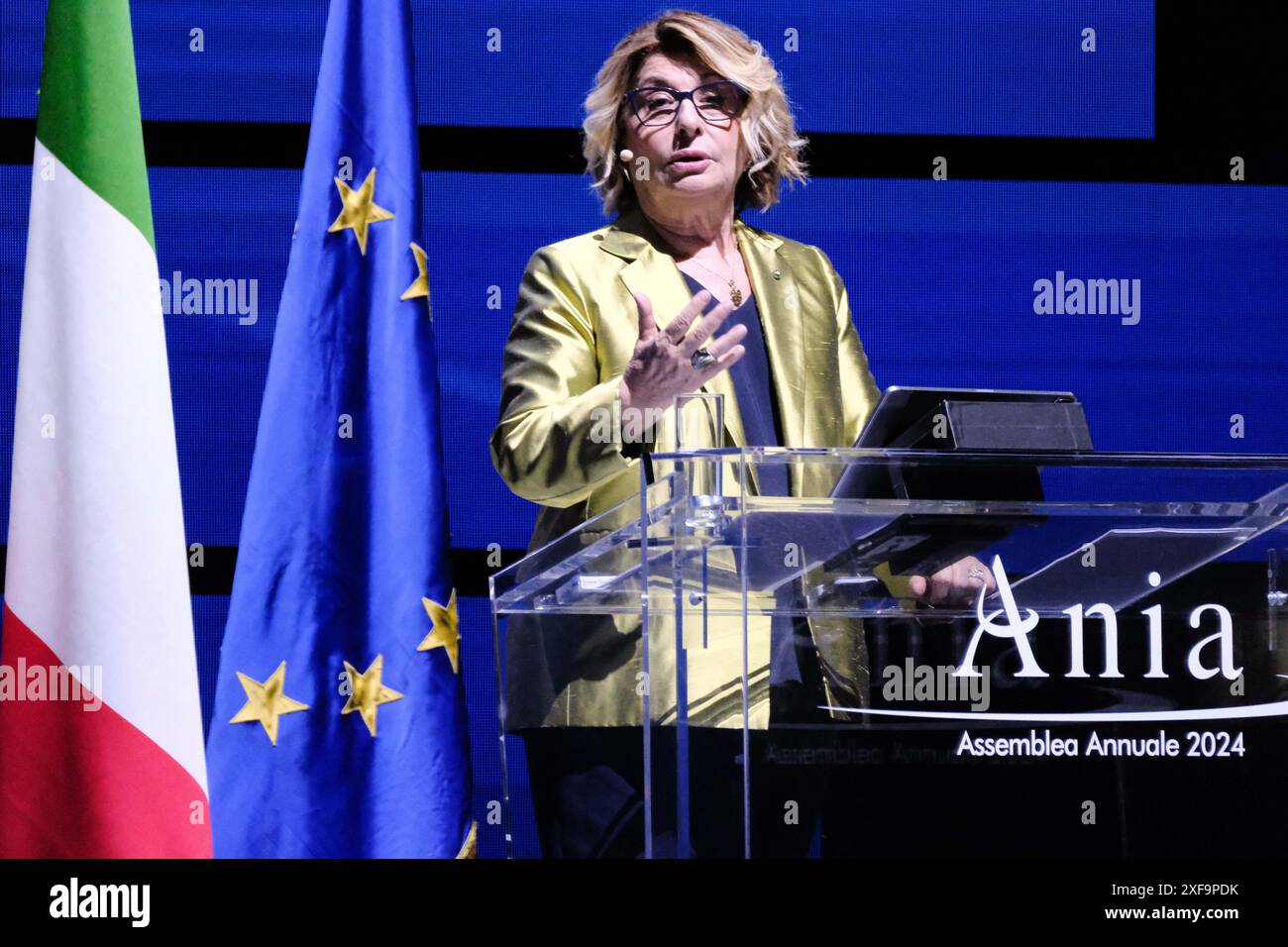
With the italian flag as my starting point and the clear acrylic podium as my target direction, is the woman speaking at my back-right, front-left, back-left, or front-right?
front-left

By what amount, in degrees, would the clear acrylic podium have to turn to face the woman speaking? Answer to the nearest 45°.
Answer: approximately 135° to its right

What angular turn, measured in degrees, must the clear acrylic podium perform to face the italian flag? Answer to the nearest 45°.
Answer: approximately 135° to its right

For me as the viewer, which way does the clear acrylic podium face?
facing the viewer

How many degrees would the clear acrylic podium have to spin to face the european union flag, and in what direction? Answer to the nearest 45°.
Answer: approximately 135° to its right

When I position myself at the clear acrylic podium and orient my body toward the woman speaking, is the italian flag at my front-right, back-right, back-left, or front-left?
front-left
